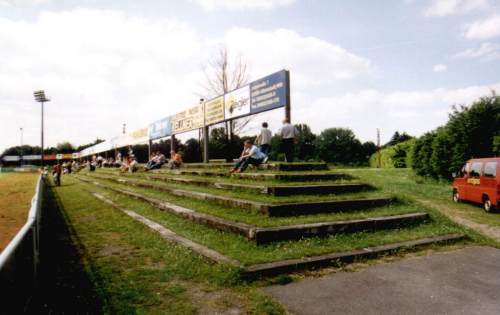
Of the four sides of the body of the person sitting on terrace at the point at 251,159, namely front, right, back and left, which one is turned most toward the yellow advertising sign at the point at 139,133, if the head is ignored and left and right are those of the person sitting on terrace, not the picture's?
right

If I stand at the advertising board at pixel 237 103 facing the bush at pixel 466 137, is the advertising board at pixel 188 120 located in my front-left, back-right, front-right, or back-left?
back-left

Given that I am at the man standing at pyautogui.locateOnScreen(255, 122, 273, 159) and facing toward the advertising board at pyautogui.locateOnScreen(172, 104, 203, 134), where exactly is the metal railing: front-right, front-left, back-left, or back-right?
back-left

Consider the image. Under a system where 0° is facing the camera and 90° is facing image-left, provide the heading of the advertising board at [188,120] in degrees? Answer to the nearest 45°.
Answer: approximately 45°
